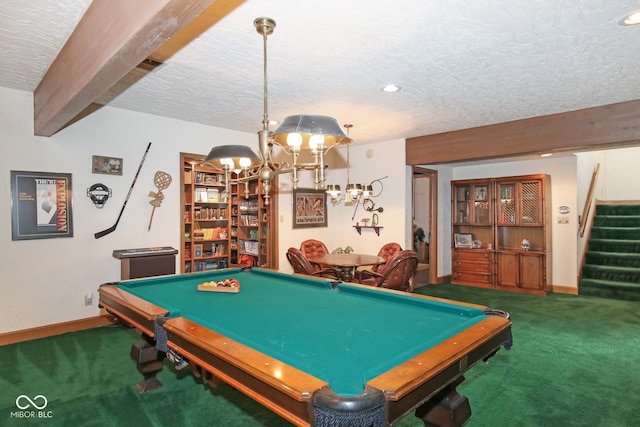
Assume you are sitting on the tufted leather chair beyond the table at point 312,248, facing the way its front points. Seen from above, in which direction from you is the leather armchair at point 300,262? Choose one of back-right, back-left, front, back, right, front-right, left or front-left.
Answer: front-right

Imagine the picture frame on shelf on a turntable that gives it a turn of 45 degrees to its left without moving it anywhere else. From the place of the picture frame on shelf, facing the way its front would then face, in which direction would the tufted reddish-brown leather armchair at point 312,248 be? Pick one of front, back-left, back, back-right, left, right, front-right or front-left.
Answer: right

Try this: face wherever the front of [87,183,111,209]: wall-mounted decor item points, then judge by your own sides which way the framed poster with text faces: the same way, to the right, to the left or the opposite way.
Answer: the same way

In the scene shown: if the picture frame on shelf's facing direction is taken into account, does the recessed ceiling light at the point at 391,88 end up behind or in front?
in front

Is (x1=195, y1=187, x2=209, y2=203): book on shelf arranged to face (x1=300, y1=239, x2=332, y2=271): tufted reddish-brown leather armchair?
no

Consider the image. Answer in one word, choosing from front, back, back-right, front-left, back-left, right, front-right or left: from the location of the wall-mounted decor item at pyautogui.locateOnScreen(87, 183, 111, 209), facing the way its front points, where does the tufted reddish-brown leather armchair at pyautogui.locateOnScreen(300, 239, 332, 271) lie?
left

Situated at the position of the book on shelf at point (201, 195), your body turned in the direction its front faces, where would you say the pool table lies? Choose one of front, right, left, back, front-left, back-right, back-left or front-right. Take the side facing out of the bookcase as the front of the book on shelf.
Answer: front

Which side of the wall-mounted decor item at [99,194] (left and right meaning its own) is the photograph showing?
front

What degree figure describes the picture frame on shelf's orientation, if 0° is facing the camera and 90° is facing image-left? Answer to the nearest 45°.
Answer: approximately 0°

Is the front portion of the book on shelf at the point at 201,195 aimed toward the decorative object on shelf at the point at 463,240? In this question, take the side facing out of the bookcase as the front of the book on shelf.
no

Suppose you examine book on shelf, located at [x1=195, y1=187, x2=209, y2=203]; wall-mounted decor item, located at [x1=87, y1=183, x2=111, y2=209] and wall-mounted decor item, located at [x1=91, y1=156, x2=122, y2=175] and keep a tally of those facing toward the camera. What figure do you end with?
3

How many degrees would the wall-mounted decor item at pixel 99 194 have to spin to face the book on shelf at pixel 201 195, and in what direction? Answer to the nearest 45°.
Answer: approximately 135° to its left

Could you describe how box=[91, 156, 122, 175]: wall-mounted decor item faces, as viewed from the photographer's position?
facing the viewer

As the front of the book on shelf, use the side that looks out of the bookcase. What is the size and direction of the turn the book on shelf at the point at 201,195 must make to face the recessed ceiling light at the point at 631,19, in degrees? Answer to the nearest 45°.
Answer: approximately 45° to its left

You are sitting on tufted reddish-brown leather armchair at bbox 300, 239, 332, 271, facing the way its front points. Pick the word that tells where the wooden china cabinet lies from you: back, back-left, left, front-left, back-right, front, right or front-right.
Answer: front-left

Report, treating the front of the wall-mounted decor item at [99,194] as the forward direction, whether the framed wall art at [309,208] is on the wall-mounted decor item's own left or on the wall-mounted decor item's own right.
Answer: on the wall-mounted decor item's own left

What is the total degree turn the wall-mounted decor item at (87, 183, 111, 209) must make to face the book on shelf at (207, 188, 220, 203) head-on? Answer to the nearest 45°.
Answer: approximately 135° to its left

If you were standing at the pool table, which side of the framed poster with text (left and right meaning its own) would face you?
front

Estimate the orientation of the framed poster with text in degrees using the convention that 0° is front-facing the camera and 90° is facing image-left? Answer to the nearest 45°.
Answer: approximately 0°
